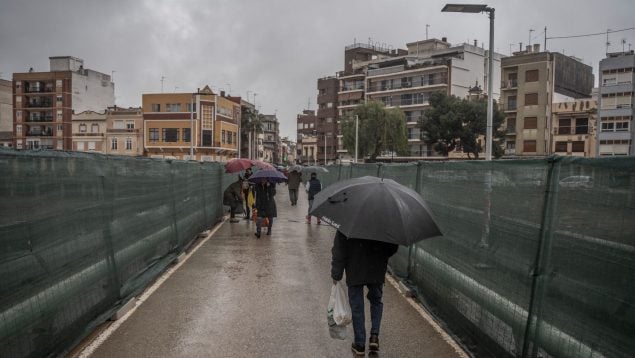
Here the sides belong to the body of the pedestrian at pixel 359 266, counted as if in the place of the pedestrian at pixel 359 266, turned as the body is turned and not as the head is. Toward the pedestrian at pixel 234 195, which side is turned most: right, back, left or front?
front

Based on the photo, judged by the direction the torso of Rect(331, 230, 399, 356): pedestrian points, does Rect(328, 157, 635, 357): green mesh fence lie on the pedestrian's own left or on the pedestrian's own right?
on the pedestrian's own right

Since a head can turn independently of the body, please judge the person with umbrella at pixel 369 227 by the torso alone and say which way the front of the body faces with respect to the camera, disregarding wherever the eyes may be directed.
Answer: away from the camera

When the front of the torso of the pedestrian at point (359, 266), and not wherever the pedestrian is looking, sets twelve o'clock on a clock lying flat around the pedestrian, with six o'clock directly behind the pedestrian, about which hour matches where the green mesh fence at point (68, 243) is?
The green mesh fence is roughly at 9 o'clock from the pedestrian.

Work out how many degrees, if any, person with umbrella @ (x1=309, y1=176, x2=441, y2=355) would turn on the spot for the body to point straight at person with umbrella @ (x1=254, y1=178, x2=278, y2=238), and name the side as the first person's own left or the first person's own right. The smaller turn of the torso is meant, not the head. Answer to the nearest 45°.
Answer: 0° — they already face them
